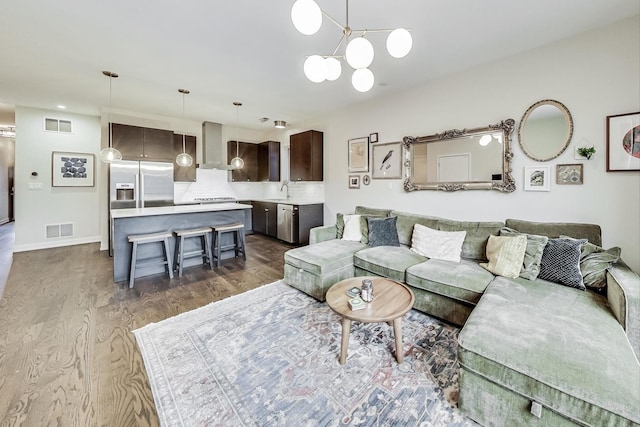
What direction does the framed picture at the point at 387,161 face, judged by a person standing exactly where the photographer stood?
facing the viewer and to the left of the viewer

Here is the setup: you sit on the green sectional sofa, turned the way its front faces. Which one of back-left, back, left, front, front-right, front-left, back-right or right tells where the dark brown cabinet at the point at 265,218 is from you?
right

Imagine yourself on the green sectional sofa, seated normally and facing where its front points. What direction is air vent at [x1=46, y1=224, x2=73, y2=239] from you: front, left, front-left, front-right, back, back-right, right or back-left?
front-right

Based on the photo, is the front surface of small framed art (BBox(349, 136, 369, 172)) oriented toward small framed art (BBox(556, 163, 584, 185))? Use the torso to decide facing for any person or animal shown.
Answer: no

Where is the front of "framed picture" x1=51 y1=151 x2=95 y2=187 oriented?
toward the camera

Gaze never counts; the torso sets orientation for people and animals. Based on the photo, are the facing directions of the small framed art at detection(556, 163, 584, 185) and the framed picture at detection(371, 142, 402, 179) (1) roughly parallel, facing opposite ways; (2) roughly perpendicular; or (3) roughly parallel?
roughly parallel

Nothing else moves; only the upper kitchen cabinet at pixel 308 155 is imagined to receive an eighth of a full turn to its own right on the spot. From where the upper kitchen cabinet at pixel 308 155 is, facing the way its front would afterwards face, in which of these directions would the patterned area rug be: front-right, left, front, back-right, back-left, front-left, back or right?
left

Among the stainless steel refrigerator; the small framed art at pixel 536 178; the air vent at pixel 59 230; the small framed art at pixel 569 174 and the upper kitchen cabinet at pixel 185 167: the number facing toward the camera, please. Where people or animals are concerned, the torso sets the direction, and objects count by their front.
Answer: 5

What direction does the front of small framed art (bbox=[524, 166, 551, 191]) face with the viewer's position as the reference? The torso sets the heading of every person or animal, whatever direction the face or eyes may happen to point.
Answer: facing the viewer

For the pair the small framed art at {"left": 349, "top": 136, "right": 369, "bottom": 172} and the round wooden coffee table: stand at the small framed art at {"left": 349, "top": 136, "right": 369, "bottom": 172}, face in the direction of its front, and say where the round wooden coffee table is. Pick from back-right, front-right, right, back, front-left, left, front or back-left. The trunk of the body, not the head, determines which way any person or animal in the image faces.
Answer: front-left

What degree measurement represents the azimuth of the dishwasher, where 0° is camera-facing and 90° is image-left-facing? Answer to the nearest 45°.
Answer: approximately 45°

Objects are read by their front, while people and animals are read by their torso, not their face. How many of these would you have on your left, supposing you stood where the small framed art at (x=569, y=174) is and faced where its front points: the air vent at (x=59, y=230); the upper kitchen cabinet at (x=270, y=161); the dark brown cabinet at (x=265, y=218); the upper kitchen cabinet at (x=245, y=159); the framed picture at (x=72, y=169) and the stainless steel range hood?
0

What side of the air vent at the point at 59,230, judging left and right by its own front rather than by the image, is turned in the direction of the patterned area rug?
front
